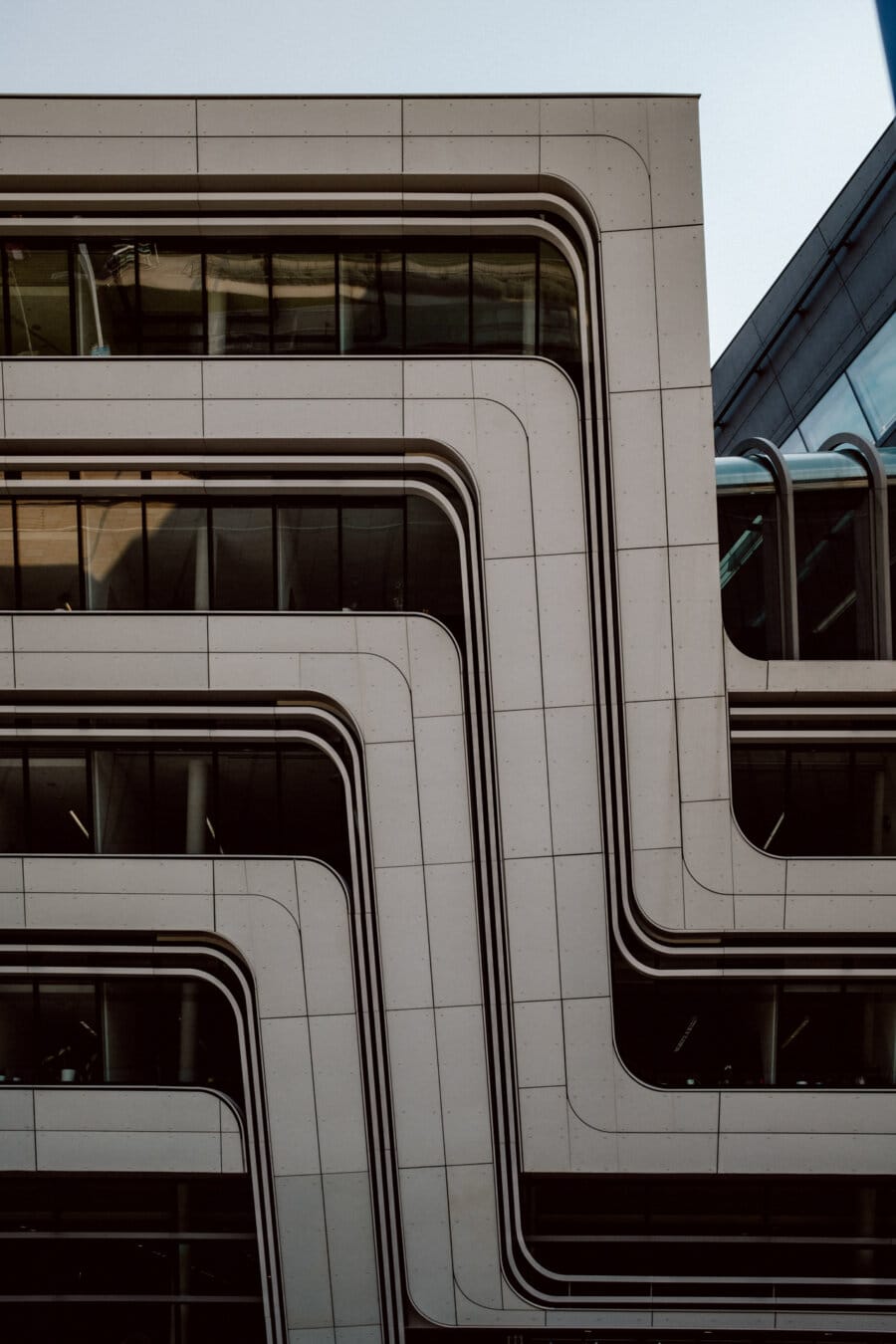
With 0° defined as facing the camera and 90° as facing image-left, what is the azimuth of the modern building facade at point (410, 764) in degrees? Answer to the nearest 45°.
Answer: approximately 0°
